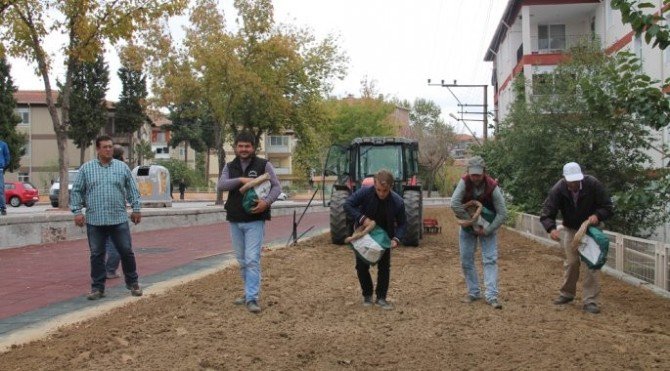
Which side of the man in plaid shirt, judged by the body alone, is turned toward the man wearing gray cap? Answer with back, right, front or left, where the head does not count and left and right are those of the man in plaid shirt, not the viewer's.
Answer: left

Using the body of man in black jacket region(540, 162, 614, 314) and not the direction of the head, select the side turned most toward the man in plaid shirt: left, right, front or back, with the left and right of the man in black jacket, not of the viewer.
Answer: right

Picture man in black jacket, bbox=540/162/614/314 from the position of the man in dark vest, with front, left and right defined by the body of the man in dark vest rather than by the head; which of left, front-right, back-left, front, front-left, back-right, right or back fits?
left

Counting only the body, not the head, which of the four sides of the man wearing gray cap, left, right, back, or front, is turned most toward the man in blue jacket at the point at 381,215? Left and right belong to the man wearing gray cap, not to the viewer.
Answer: right

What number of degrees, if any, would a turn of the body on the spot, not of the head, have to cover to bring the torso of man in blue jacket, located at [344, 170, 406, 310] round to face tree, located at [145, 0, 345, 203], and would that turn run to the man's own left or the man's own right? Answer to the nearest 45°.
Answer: approximately 180°

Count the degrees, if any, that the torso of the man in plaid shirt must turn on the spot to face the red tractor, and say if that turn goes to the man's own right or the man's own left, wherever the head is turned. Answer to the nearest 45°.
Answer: approximately 135° to the man's own left

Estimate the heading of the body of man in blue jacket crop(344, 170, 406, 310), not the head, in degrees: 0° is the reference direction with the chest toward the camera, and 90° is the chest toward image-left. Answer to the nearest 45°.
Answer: approximately 0°

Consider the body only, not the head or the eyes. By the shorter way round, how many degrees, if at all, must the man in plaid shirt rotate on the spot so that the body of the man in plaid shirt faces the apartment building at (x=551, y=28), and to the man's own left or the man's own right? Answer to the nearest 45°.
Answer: approximately 135° to the man's own left
